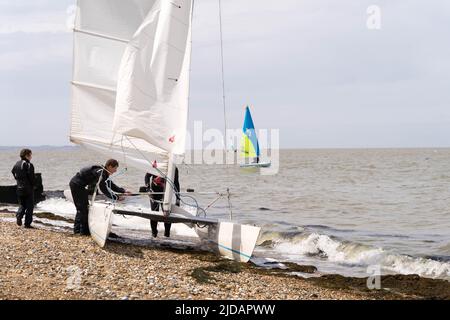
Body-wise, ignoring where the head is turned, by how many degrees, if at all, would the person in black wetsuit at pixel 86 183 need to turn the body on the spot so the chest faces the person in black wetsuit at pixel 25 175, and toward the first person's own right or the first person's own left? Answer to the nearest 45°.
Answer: approximately 135° to the first person's own left

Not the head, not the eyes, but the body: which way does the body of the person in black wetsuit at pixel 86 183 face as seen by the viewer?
to the viewer's right
